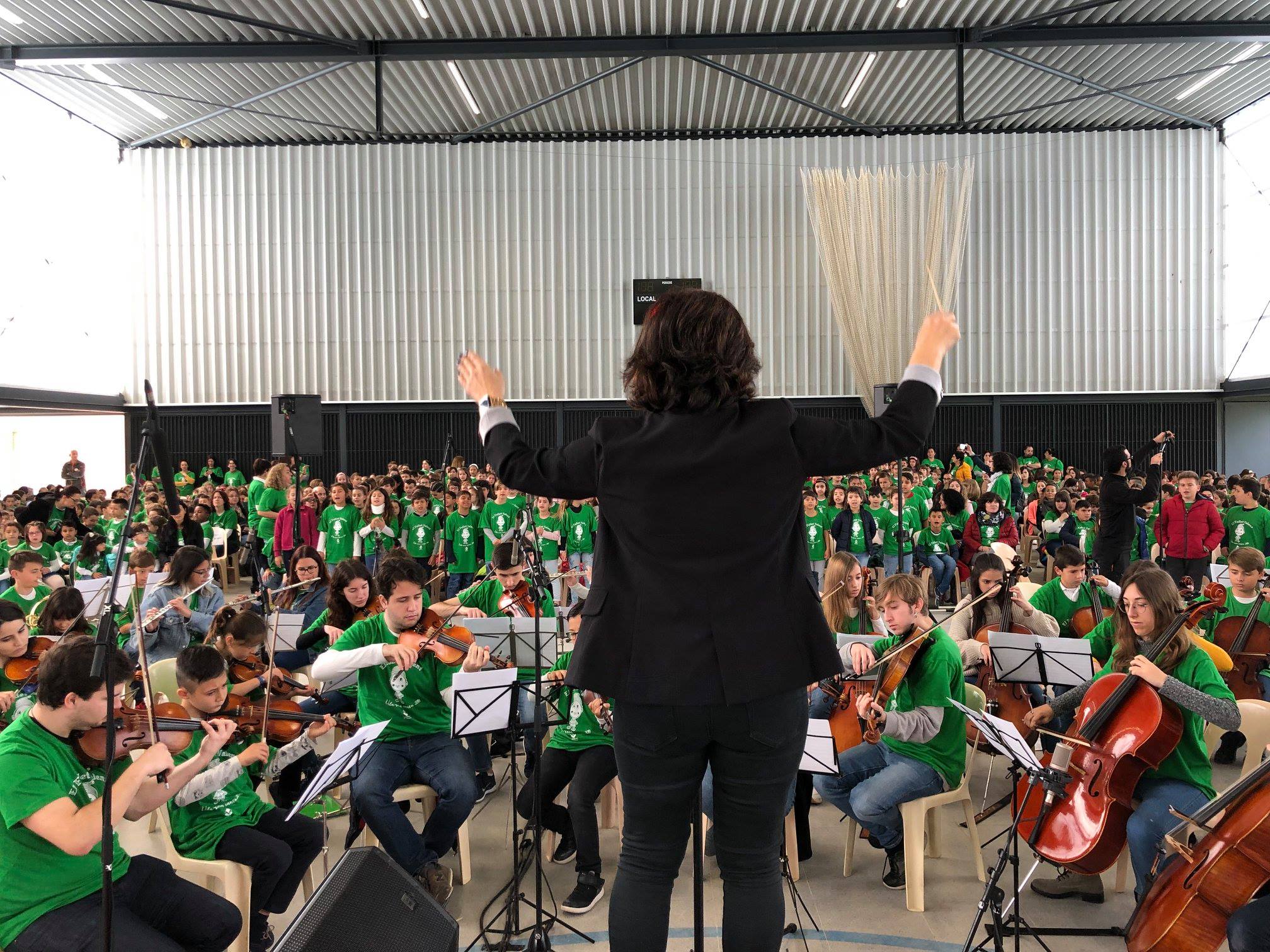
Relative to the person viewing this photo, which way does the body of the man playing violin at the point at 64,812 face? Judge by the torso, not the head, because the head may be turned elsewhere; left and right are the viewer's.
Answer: facing to the right of the viewer

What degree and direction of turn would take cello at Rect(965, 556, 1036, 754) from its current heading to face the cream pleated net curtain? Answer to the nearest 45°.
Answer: approximately 135° to its right

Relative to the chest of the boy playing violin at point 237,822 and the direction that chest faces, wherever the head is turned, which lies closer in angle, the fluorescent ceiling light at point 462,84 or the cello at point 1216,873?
the cello

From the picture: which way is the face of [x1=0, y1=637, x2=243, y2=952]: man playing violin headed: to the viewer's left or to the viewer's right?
to the viewer's right

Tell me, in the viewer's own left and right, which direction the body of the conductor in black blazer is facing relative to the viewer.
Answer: facing away from the viewer

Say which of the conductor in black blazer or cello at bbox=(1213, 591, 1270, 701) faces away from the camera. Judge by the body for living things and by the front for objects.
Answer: the conductor in black blazer

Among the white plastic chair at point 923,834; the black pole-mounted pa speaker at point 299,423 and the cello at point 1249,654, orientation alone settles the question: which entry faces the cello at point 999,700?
the cello at point 1249,654

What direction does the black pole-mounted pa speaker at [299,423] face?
away from the camera

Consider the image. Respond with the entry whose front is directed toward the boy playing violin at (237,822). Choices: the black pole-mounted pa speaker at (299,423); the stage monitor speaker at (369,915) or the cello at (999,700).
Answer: the cello

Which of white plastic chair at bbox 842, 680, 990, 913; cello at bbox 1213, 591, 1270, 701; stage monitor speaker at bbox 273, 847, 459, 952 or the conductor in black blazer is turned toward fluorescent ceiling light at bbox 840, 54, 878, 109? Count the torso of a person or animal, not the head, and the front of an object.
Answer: the conductor in black blazer

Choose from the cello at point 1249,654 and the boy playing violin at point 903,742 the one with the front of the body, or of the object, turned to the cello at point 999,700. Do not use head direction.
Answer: the cello at point 1249,654

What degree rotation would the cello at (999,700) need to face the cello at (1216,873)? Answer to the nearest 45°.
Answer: approximately 45° to its left
